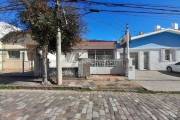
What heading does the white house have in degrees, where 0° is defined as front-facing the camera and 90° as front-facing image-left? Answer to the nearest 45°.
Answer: approximately 0°

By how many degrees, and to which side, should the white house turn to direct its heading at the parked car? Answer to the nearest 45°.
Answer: approximately 45° to its left

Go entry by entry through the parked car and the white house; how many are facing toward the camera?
1

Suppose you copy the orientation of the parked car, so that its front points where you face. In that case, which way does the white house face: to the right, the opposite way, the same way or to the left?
to the left

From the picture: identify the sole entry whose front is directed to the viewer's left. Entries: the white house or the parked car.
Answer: the parked car

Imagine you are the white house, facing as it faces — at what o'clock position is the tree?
The tree is roughly at 1 o'clock from the white house.

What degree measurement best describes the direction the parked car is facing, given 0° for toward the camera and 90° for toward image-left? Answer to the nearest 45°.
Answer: approximately 90°

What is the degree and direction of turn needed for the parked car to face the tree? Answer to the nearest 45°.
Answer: approximately 45° to its left
